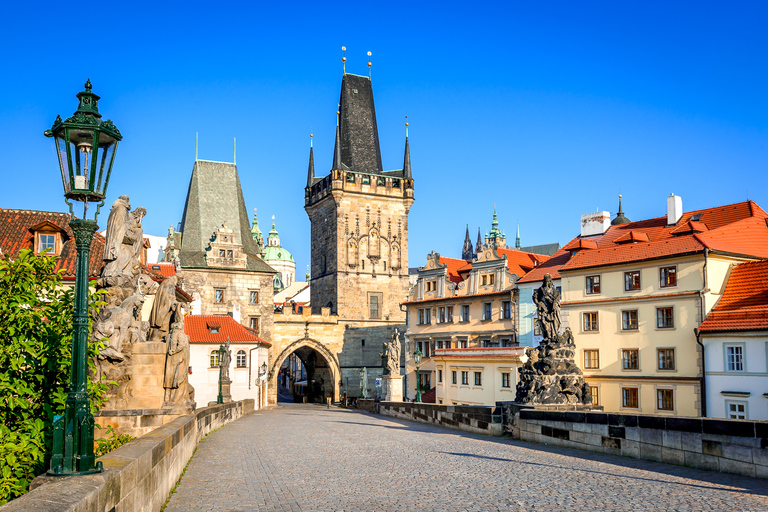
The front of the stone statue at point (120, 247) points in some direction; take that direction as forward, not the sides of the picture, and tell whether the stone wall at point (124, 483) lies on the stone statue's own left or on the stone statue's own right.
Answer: on the stone statue's own right

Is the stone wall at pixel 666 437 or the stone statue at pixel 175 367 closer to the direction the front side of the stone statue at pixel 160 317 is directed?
the stone wall

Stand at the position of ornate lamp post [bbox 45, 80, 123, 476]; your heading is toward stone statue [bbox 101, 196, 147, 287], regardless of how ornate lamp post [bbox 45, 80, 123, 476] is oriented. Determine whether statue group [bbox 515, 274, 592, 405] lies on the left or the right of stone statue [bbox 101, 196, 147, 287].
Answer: right

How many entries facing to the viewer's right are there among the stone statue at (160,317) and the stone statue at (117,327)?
2

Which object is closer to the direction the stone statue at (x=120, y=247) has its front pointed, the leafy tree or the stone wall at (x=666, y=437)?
the stone wall

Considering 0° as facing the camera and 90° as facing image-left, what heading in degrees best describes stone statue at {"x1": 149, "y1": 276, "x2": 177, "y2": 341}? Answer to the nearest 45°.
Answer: approximately 270°

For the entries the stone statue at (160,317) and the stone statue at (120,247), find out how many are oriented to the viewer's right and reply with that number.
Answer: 2

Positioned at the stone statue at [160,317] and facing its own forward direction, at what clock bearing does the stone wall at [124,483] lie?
The stone wall is roughly at 3 o'clock from the stone statue.

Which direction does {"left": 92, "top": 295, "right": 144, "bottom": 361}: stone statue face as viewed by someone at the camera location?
facing to the right of the viewer

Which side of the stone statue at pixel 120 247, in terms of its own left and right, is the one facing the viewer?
right
